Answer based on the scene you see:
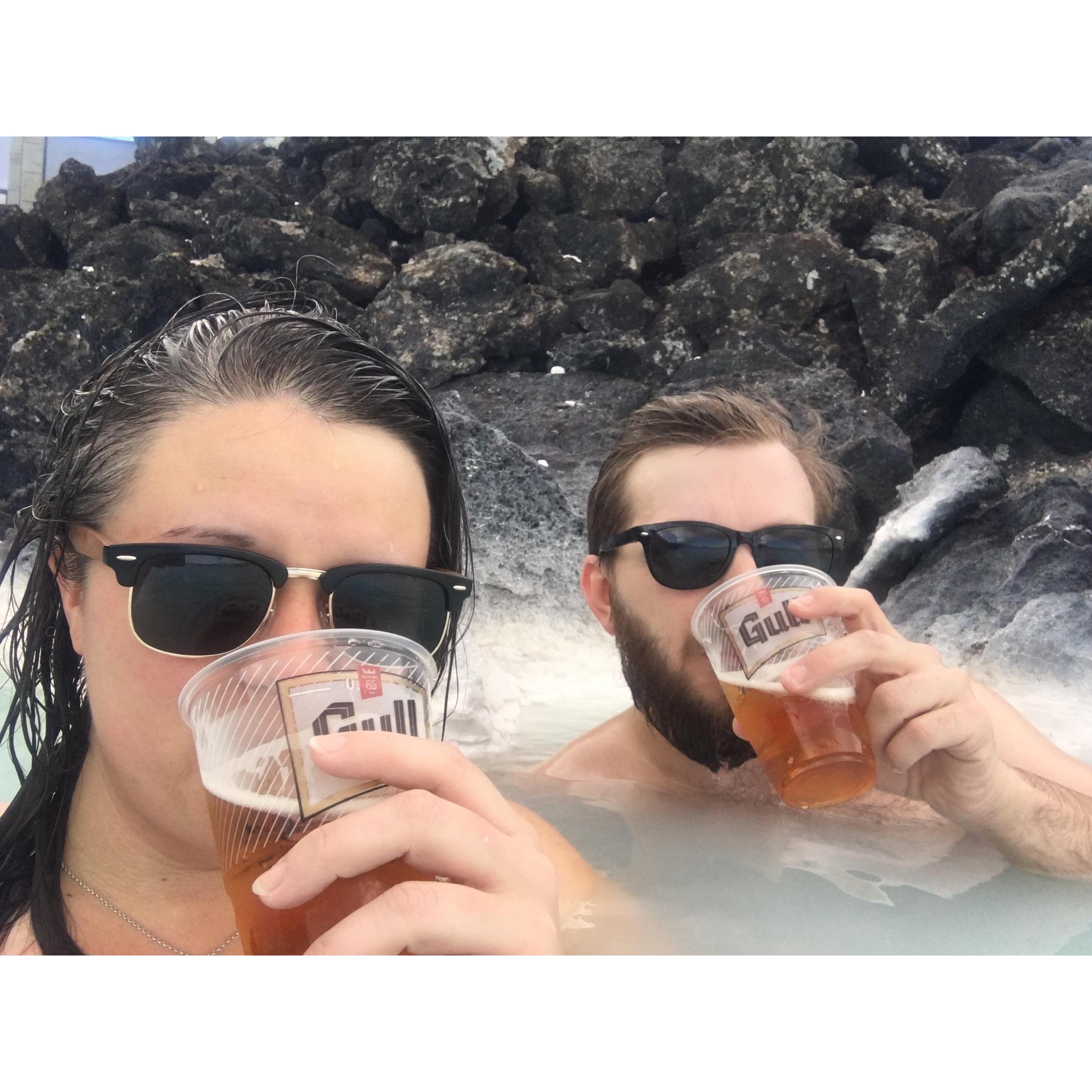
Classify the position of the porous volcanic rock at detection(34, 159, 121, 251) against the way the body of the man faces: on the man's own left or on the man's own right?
on the man's own right

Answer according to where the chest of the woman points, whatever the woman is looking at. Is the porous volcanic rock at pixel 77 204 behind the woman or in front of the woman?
behind

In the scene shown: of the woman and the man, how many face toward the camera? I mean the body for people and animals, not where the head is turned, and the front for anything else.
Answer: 2

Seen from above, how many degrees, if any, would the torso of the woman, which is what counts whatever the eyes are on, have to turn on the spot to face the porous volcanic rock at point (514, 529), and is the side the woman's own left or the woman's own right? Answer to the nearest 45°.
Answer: approximately 135° to the woman's own left

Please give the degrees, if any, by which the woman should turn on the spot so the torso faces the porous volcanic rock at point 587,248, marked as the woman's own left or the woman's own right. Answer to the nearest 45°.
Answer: approximately 135° to the woman's own left

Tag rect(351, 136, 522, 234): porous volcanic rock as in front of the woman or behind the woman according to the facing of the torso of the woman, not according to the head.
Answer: behind

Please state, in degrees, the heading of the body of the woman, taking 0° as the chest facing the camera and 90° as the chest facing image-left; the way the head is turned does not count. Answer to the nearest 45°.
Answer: approximately 0°
